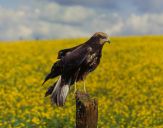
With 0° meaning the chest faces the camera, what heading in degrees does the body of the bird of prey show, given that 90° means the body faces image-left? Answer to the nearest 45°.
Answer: approximately 270°
